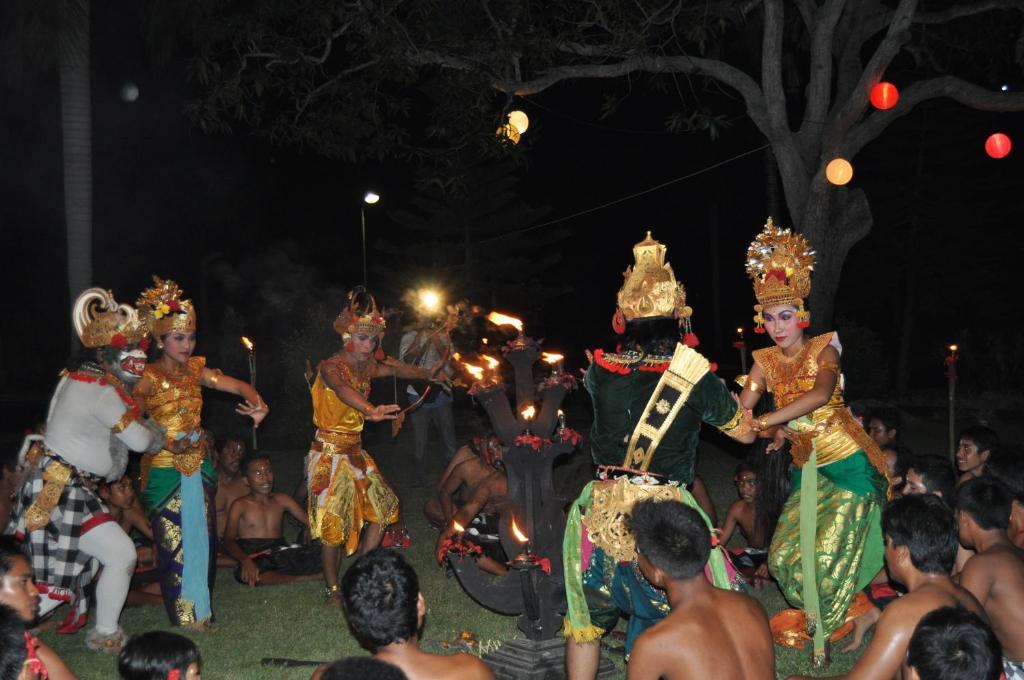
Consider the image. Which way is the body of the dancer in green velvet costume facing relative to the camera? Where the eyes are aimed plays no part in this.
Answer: away from the camera

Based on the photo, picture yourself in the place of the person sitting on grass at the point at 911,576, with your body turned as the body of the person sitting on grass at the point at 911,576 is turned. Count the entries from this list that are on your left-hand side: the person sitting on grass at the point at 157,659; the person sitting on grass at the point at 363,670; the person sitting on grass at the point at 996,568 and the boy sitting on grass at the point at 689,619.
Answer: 3

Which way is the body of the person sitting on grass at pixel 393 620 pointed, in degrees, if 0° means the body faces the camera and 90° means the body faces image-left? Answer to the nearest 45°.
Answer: approximately 180°

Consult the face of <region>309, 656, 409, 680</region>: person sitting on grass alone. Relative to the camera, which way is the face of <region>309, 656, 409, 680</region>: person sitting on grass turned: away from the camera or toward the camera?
away from the camera

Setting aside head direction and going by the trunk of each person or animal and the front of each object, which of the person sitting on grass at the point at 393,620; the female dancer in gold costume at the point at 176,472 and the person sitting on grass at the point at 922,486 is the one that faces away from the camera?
the person sitting on grass at the point at 393,620

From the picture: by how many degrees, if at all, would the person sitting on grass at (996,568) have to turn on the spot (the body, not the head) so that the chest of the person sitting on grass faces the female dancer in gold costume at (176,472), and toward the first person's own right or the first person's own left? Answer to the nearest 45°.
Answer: approximately 45° to the first person's own left

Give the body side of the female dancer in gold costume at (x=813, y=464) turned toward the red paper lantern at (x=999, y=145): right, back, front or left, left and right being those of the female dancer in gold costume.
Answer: back

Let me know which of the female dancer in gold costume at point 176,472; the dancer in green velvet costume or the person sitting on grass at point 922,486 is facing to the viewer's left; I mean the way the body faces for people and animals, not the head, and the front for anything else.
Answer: the person sitting on grass

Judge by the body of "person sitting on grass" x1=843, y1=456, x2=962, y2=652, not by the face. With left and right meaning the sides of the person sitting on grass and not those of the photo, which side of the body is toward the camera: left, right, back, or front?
left

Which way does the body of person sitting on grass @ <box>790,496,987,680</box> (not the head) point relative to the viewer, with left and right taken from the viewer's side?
facing away from the viewer and to the left of the viewer
